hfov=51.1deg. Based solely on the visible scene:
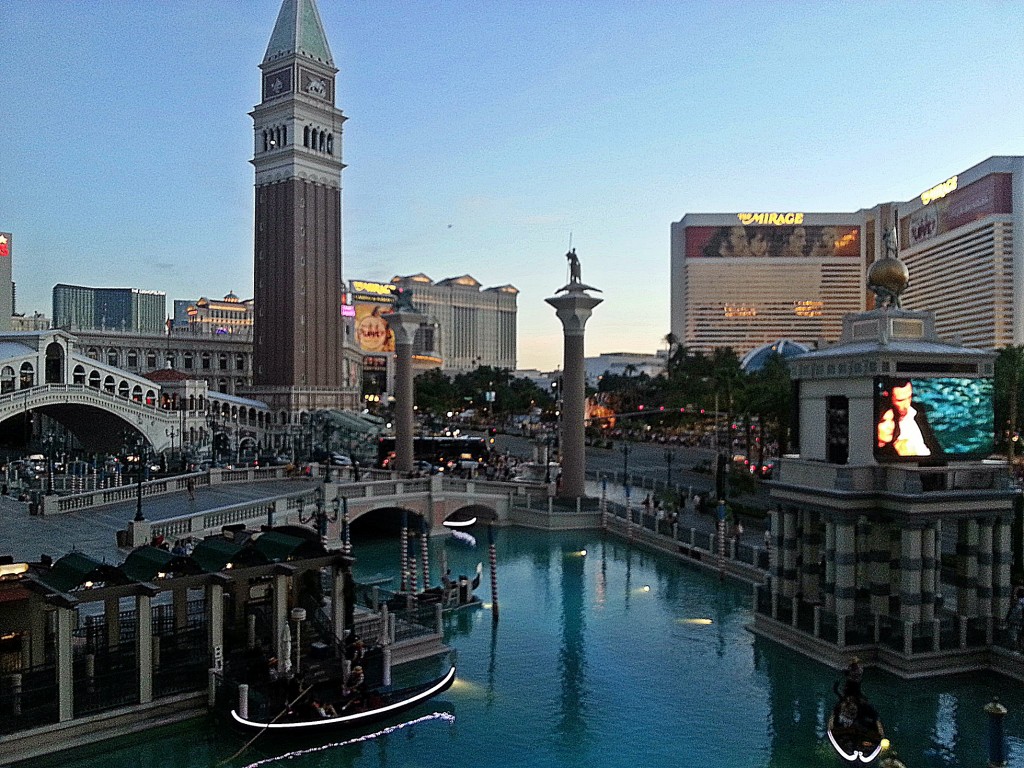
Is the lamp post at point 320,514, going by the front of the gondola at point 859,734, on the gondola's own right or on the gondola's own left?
on the gondola's own right

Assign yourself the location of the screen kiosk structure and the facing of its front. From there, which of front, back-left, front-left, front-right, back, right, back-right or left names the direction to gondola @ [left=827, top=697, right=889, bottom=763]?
front-right

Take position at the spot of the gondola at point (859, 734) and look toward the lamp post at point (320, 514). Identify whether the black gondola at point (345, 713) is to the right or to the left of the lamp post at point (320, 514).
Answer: left

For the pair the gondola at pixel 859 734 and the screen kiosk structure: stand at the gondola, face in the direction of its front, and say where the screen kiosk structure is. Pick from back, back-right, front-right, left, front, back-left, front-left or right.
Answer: back

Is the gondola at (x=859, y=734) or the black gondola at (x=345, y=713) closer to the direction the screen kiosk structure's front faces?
the gondola

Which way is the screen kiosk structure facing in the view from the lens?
facing the viewer and to the right of the viewer

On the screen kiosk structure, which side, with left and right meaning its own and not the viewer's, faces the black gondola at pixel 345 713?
right

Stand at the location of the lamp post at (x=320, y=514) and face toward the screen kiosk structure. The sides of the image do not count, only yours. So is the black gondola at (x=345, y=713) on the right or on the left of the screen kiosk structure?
right

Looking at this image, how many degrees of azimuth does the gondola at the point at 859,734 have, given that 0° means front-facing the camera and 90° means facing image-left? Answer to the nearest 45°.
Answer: approximately 0°

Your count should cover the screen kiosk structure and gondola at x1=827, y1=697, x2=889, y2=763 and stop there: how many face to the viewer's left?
0

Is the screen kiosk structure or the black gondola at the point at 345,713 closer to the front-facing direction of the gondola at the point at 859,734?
the black gondola
